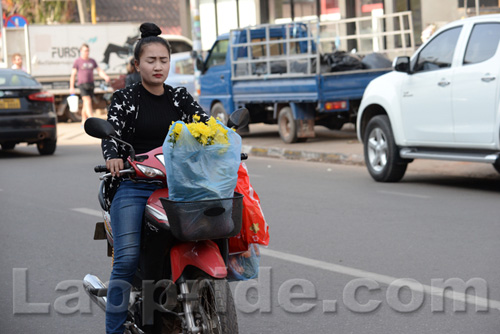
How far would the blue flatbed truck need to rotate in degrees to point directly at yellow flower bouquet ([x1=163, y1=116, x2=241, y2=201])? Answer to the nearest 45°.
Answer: approximately 135° to its left

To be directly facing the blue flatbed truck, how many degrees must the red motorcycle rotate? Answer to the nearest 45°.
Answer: approximately 135° to its left

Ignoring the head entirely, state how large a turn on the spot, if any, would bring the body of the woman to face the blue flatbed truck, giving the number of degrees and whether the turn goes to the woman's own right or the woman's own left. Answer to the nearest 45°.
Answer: approximately 135° to the woman's own left

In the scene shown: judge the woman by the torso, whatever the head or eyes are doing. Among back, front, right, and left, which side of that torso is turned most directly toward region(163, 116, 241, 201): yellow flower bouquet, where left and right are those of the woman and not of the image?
front

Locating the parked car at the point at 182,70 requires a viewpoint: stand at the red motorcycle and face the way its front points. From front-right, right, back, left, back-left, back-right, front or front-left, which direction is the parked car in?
back-left

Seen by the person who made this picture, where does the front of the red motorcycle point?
facing the viewer and to the right of the viewer

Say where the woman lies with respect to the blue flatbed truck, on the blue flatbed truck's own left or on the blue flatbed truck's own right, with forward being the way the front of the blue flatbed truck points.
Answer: on the blue flatbed truck's own left

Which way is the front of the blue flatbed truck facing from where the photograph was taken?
facing away from the viewer and to the left of the viewer
